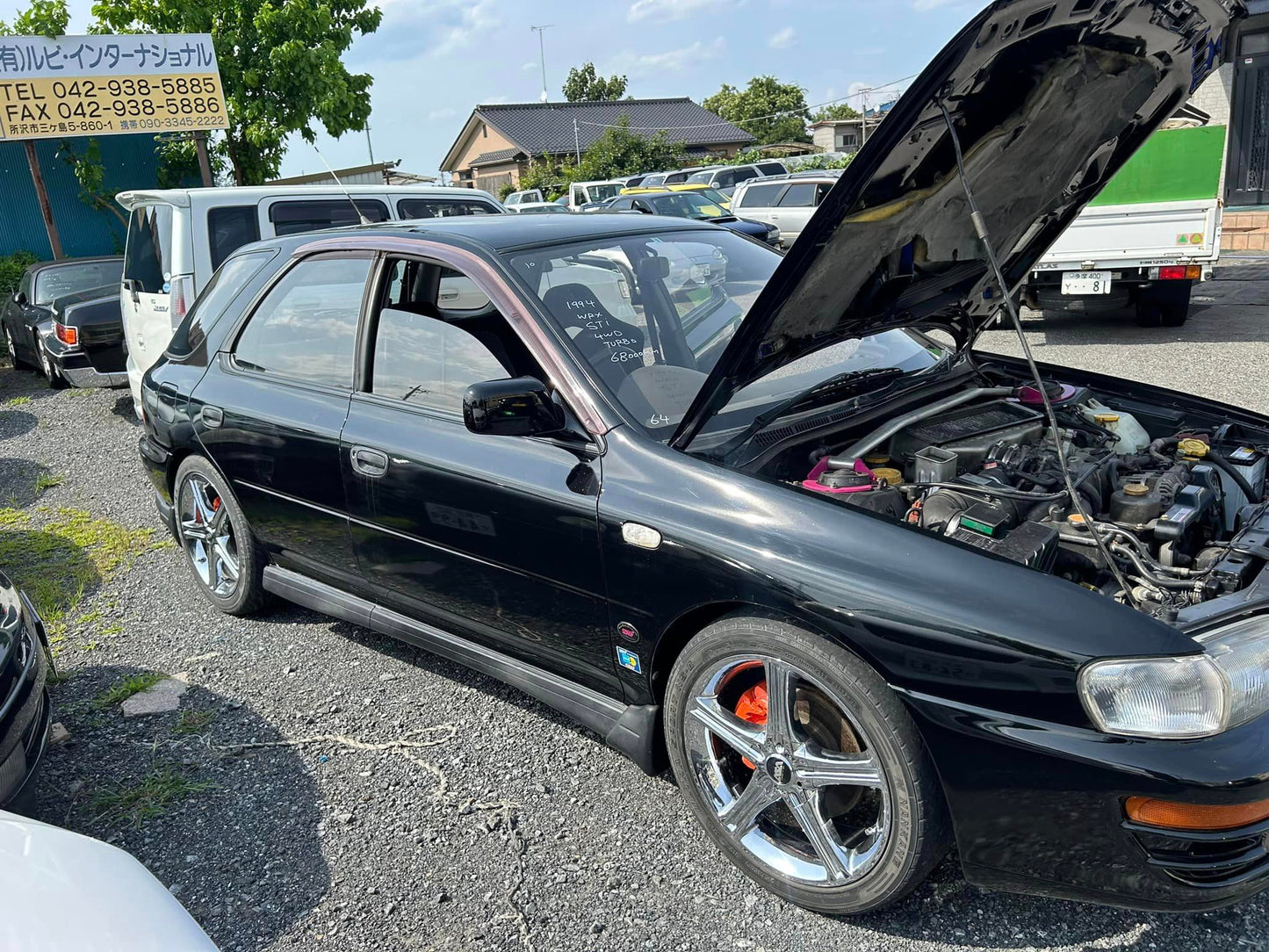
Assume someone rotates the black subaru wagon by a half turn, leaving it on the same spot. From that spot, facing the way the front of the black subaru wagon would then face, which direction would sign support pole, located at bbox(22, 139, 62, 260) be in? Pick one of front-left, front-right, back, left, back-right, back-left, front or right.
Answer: front

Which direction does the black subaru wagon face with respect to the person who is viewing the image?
facing the viewer and to the right of the viewer

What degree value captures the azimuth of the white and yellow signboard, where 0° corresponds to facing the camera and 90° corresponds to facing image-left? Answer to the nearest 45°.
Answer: approximately 0°

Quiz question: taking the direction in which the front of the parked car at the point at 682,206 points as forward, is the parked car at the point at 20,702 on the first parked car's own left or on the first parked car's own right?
on the first parked car's own right

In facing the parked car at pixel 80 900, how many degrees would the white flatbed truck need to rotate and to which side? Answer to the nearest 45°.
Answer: approximately 180°

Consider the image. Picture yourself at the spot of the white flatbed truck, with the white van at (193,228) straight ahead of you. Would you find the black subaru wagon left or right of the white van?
left

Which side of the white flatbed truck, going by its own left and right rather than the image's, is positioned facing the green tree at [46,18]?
left

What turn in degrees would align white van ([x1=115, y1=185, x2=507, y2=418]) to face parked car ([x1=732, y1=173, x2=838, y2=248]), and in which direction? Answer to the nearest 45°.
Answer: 0° — it already faces it

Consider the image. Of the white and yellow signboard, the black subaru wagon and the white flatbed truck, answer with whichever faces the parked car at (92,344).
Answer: the white and yellow signboard

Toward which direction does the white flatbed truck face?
away from the camera

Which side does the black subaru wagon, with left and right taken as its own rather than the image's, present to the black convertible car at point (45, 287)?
back

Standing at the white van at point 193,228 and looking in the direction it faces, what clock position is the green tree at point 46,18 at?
The green tree is roughly at 10 o'clock from the white van.

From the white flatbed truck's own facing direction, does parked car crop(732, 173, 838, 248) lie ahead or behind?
ahead

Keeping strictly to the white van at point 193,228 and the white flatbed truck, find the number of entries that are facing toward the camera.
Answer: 0

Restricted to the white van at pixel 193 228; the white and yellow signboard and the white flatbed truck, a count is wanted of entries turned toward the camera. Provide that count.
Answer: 1
